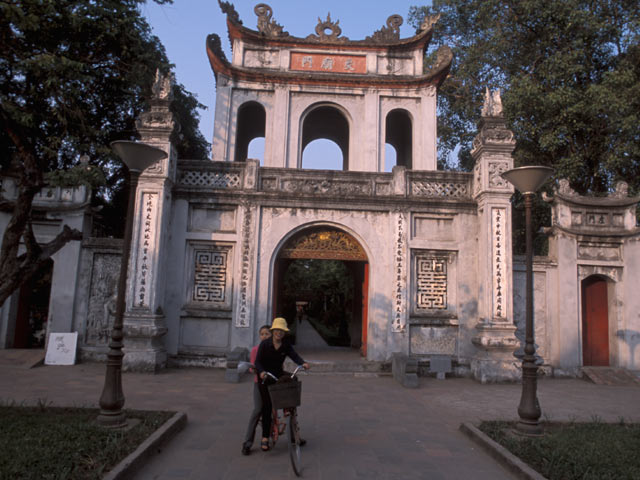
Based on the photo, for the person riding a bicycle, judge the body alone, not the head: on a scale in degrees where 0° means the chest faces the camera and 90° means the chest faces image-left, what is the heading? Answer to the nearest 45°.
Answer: approximately 0°

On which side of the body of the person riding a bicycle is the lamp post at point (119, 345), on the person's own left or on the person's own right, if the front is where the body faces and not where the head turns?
on the person's own right

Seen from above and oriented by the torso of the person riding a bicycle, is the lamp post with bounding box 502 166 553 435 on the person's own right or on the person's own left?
on the person's own left

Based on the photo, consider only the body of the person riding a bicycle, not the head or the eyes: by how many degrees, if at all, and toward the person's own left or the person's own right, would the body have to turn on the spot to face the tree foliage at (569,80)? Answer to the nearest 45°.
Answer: approximately 135° to the person's own left

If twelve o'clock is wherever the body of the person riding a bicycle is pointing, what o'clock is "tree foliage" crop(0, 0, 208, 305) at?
The tree foliage is roughly at 4 o'clock from the person riding a bicycle.
